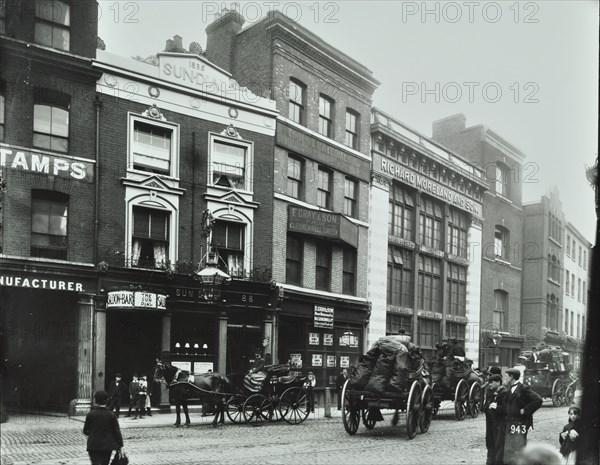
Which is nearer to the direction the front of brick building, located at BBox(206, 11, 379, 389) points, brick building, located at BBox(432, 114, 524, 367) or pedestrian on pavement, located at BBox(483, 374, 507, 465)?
the pedestrian on pavement

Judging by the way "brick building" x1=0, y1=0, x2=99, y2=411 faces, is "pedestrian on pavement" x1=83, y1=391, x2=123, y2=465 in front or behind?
in front

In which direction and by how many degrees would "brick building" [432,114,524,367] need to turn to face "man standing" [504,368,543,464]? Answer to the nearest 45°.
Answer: approximately 45° to its right

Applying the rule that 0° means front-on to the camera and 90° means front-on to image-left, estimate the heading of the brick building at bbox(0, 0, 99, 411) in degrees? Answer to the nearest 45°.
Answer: approximately 315°

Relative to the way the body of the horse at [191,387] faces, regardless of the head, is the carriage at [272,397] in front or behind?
behind

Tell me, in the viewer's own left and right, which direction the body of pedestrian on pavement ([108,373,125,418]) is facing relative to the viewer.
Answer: facing the viewer

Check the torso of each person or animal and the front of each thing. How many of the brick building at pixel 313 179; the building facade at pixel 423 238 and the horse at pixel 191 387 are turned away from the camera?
0

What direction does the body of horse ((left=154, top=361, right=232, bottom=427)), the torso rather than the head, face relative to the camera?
to the viewer's left

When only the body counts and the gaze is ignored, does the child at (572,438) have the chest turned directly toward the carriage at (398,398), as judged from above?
no
